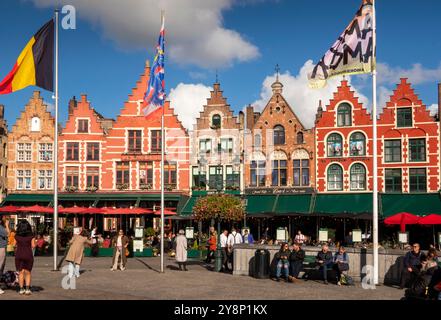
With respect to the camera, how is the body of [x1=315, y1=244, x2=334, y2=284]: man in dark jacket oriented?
toward the camera

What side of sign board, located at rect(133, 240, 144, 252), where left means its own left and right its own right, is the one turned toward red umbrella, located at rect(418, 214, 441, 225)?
left

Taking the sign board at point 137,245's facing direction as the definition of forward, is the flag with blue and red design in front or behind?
in front

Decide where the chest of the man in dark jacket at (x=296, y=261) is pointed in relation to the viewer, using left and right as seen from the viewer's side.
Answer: facing the viewer and to the left of the viewer

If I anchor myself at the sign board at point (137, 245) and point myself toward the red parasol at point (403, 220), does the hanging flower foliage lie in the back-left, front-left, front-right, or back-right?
front-right

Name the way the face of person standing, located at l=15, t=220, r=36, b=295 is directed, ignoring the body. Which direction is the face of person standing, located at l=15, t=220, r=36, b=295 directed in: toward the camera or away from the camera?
away from the camera

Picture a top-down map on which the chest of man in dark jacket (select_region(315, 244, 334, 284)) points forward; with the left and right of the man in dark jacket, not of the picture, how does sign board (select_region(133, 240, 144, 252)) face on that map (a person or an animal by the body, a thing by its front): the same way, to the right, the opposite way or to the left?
the same way

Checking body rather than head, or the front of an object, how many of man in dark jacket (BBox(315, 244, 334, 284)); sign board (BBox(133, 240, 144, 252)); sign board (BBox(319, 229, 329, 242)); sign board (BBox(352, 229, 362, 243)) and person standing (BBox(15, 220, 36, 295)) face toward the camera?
4

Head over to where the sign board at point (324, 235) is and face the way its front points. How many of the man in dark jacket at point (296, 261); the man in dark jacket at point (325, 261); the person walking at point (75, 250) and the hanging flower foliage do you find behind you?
0

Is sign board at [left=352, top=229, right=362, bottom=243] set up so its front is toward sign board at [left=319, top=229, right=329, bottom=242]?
no

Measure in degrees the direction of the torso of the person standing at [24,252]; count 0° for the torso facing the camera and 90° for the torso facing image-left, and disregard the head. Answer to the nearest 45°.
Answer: approximately 180°

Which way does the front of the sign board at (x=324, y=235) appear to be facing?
toward the camera

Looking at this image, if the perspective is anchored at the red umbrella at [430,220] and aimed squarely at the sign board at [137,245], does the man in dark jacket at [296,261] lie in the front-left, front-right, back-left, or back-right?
front-left

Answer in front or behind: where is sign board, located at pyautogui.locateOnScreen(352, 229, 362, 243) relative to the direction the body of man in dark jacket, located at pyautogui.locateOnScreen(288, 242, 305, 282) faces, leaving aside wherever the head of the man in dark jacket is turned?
behind
